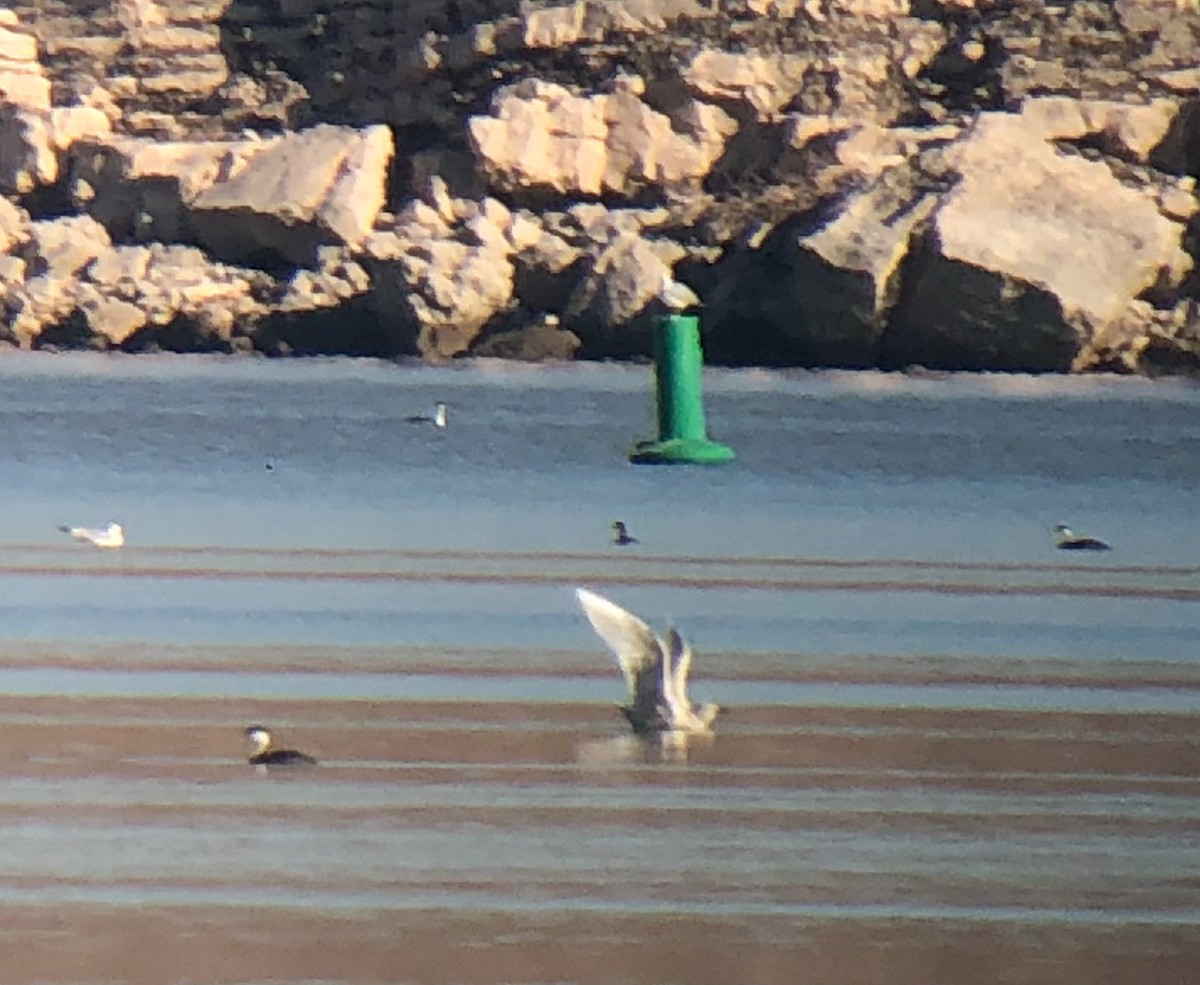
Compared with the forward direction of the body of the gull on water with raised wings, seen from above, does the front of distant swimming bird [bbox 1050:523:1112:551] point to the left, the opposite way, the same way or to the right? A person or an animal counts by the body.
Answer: the opposite way

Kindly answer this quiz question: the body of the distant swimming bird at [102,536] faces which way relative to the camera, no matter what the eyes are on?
to the viewer's right

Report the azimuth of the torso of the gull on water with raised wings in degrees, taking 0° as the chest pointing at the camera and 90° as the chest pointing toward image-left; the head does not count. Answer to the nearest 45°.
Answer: approximately 270°

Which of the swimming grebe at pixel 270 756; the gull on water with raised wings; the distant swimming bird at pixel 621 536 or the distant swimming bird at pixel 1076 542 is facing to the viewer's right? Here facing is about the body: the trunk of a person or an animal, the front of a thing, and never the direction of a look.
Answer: the gull on water with raised wings

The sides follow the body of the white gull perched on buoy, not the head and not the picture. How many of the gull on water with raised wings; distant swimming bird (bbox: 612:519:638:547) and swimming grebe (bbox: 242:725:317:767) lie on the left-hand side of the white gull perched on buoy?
3

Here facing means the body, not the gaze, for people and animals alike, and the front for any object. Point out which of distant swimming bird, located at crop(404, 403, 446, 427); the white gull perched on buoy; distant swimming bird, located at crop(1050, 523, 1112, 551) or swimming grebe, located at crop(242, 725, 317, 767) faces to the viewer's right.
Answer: distant swimming bird, located at crop(404, 403, 446, 427)

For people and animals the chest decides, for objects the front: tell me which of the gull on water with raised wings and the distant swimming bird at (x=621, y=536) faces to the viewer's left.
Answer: the distant swimming bird

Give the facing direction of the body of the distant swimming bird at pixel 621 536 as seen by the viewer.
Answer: to the viewer's left

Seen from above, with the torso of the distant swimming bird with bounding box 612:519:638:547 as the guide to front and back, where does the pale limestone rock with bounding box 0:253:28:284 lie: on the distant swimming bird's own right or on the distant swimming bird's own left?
on the distant swimming bird's own right

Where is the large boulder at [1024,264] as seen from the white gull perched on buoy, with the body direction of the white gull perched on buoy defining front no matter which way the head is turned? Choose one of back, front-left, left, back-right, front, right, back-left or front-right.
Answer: back

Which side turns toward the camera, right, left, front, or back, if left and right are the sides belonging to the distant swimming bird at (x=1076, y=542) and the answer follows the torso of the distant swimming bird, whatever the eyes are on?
left

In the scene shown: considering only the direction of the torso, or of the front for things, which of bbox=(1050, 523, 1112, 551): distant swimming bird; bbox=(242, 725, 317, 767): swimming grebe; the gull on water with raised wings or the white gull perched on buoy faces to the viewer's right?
the gull on water with raised wings

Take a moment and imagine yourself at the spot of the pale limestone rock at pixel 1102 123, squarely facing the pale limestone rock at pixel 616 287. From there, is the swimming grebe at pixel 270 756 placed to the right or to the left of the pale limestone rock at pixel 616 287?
left
